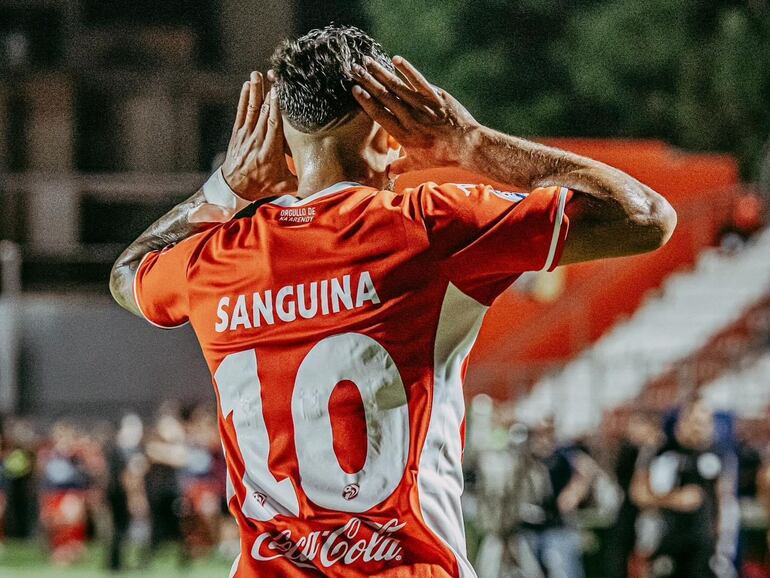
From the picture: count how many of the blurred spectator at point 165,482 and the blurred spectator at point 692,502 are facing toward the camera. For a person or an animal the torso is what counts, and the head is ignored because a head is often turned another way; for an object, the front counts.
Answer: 2

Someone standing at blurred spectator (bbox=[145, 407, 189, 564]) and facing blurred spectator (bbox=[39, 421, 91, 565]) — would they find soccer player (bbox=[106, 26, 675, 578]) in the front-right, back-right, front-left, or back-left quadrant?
back-left

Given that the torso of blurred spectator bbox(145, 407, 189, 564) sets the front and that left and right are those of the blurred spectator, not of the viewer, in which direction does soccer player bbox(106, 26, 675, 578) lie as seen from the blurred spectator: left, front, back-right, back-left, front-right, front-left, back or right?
front

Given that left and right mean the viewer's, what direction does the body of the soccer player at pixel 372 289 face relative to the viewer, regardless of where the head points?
facing away from the viewer and to the right of the viewer

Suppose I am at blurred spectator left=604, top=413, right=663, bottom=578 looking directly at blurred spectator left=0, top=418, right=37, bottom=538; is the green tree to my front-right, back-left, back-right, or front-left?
front-right

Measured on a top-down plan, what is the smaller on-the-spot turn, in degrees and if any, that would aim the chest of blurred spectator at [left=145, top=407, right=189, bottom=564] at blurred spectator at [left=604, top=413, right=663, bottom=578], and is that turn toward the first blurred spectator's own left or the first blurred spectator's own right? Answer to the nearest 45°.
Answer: approximately 45° to the first blurred spectator's own left

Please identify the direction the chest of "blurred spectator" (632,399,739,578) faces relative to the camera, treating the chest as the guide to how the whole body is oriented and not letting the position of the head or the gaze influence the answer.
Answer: toward the camera

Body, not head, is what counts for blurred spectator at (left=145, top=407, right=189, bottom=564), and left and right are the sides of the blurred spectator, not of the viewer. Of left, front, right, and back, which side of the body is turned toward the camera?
front

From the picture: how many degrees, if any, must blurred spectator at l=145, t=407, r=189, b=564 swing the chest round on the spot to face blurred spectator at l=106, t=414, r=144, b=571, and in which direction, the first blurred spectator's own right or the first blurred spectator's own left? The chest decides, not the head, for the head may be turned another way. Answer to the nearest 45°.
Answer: approximately 90° to the first blurred spectator's own right

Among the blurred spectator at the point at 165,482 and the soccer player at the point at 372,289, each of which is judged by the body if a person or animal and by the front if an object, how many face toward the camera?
1

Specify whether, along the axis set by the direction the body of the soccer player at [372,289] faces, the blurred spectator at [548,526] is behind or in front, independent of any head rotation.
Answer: in front

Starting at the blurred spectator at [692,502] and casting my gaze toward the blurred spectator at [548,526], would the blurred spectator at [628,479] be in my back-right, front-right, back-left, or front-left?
front-right

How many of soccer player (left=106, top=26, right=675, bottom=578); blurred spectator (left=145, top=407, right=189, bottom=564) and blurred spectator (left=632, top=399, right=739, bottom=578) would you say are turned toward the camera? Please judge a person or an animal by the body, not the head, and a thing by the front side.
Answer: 2

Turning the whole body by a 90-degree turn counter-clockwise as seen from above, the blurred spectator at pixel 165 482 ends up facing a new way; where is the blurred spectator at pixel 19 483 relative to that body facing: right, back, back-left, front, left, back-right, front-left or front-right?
back-left
